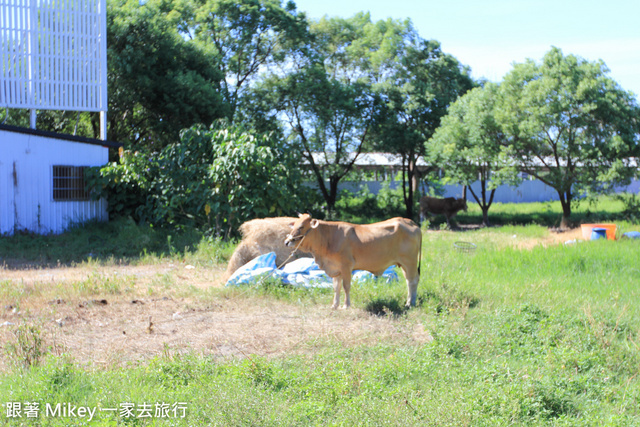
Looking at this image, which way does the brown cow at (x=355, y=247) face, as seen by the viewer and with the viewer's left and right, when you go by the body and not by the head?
facing to the left of the viewer

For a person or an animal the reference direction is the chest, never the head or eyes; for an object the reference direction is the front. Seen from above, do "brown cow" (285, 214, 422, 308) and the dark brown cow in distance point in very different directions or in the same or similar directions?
very different directions

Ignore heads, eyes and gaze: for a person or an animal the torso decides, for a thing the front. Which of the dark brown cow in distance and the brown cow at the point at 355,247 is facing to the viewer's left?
the brown cow

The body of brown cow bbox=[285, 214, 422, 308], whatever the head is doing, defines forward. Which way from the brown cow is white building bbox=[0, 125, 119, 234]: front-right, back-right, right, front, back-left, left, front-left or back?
front-right

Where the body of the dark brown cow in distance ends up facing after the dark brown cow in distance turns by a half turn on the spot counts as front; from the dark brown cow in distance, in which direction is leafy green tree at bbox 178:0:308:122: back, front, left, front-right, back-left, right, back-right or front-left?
front

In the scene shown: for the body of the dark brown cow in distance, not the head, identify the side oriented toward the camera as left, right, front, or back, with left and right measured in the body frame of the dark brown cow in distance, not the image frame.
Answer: right

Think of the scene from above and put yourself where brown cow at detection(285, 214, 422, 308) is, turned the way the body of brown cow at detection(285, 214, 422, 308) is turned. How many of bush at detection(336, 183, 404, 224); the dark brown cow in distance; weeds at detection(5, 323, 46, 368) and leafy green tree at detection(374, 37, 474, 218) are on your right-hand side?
3
